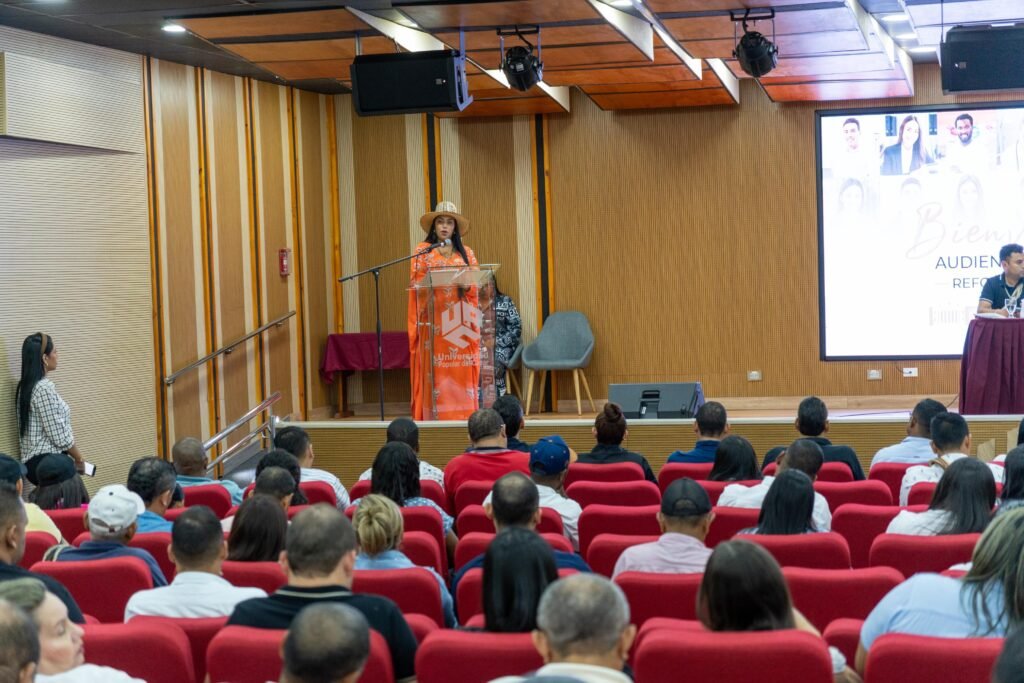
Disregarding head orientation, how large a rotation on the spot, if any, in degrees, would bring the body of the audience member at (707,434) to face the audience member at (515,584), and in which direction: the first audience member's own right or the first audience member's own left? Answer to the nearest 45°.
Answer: approximately 180°

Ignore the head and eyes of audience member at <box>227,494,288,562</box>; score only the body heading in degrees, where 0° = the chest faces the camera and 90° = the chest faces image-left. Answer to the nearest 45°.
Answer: approximately 180°

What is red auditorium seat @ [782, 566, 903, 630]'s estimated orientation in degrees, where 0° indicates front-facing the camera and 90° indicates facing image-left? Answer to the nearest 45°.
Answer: approximately 180°

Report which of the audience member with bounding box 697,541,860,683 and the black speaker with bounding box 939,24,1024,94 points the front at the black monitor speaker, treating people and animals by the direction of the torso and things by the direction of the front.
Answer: the audience member

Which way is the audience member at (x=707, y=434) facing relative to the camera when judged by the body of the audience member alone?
away from the camera

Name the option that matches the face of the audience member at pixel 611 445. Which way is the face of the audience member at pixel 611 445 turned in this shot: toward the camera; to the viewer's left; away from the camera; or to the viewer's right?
away from the camera

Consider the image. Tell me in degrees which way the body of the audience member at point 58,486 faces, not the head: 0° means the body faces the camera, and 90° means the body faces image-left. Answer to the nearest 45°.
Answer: approximately 180°

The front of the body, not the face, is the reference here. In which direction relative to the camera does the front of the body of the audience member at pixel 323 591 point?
away from the camera

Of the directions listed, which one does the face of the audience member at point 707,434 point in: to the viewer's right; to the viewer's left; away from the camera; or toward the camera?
away from the camera

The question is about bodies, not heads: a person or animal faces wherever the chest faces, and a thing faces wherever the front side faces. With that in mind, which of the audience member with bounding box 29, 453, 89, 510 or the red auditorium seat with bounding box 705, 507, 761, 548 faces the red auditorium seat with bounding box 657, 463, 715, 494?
the red auditorium seat with bounding box 705, 507, 761, 548

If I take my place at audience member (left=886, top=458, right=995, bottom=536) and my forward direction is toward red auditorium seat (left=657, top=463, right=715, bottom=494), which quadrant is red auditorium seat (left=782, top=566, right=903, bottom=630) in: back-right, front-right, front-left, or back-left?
back-left

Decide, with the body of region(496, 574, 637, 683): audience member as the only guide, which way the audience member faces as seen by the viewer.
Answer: away from the camera

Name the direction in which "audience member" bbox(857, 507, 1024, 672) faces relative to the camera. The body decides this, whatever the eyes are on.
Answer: away from the camera
